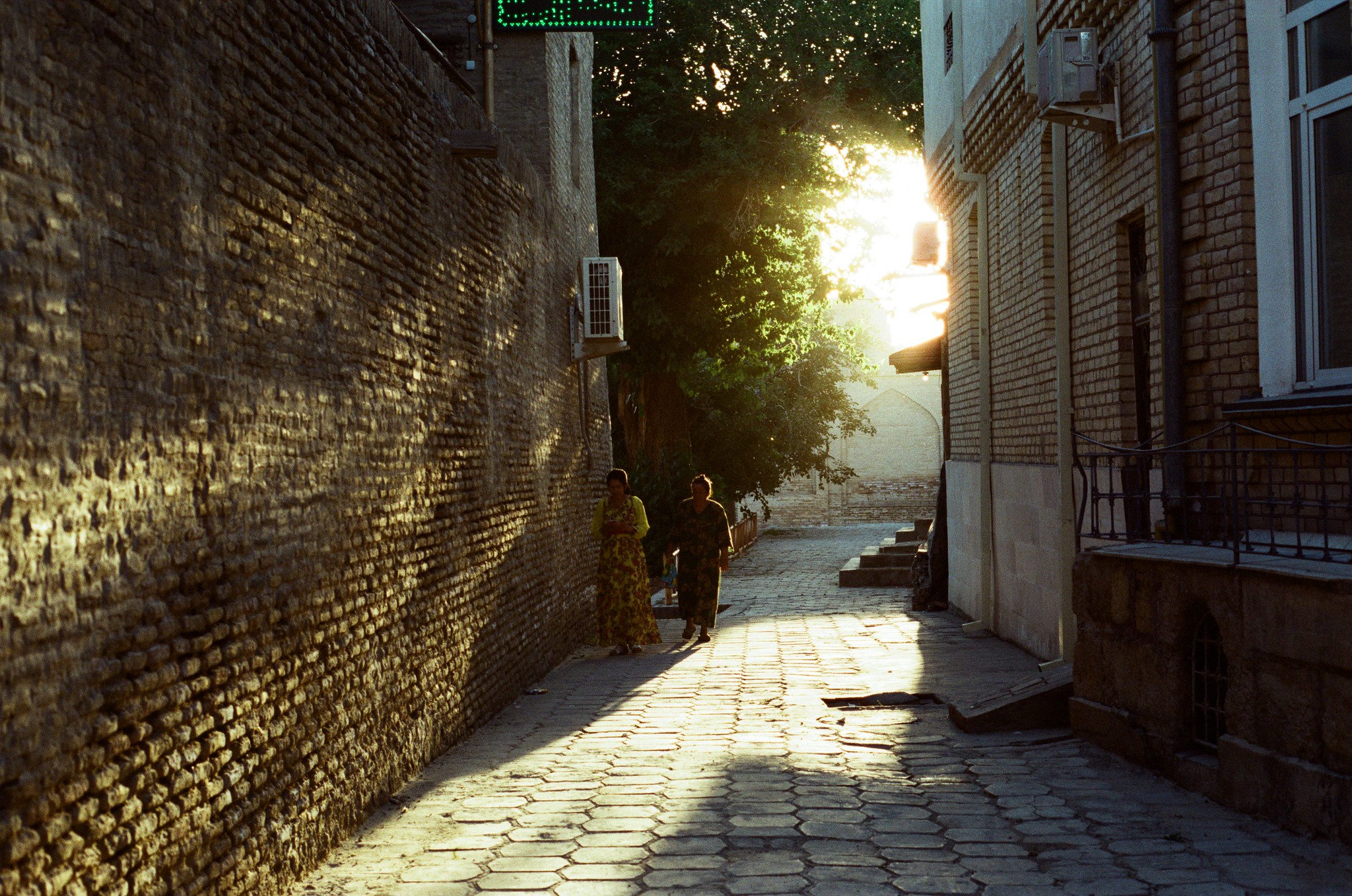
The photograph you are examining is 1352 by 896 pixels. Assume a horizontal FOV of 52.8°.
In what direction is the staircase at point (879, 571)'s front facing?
to the viewer's left

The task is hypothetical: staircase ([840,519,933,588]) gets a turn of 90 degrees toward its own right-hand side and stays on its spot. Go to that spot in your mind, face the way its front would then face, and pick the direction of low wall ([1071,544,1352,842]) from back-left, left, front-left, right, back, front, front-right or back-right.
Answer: back

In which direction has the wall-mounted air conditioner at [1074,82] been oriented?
to the viewer's left

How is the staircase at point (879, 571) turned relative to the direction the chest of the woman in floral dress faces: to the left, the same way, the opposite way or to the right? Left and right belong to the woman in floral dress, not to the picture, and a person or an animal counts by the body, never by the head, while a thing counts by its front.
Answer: to the right
